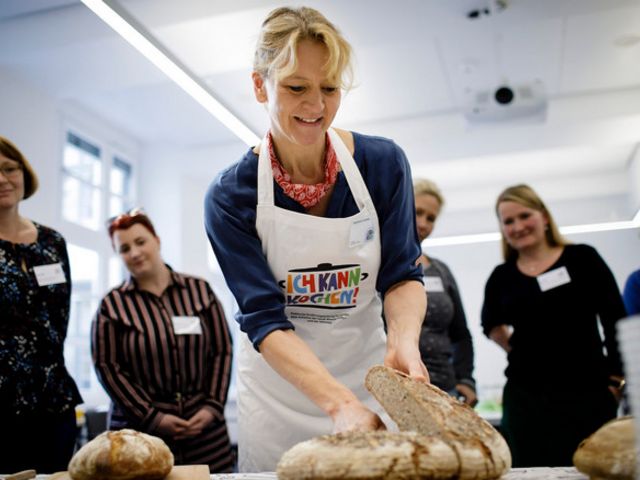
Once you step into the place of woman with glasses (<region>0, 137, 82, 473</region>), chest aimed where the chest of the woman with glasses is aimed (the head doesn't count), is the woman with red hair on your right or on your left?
on your left

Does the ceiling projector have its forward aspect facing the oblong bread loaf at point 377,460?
yes

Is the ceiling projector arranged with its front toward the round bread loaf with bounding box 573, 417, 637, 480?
yes

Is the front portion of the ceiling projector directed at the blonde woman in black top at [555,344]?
yes

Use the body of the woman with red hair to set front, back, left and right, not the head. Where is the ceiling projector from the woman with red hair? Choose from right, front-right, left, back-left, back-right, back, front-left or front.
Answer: back-left

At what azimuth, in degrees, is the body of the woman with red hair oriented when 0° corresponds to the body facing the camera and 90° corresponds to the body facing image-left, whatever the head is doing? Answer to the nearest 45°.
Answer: approximately 0°

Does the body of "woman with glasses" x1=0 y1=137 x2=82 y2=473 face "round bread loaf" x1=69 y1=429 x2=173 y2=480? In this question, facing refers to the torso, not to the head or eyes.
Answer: yes

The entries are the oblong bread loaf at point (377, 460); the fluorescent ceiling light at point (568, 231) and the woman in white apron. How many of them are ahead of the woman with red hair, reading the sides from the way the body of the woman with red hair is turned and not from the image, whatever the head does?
2
